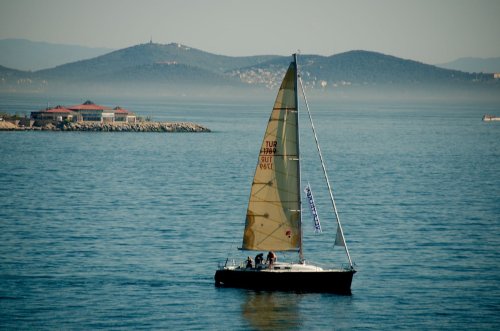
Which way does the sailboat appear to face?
to the viewer's right
